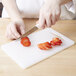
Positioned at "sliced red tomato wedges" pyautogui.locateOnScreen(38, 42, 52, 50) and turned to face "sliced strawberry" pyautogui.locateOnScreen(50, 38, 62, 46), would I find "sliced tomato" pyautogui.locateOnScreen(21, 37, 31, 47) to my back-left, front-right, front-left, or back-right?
back-left

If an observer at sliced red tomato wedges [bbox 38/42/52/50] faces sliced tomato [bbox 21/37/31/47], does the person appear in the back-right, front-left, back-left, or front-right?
front-right

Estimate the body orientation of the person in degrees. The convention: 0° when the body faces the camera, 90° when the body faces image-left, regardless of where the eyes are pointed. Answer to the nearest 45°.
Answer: approximately 0°
